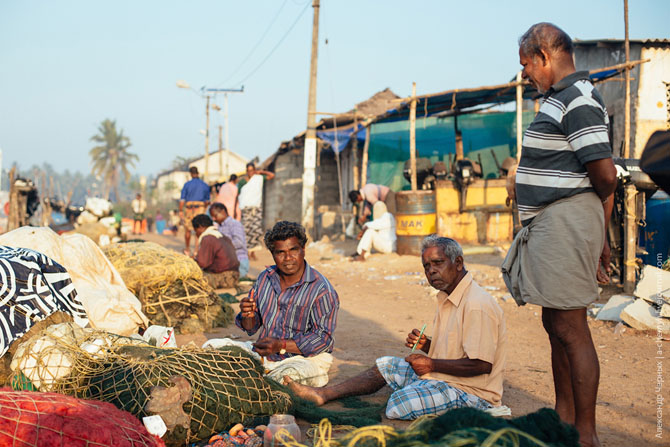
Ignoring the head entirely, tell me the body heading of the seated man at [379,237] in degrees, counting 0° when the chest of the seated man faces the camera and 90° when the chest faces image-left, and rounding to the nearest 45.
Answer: approximately 90°

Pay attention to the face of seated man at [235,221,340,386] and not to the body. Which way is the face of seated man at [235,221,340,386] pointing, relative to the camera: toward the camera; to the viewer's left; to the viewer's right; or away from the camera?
toward the camera

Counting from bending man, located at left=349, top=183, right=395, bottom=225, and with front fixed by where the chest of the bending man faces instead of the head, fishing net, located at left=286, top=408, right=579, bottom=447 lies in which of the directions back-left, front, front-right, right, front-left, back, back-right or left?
left

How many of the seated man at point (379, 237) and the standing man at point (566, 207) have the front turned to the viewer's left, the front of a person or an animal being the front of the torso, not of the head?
2

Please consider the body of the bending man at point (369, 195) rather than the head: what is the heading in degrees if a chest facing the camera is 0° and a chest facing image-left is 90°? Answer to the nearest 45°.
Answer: approximately 90°

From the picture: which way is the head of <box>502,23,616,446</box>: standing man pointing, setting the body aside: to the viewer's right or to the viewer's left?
to the viewer's left

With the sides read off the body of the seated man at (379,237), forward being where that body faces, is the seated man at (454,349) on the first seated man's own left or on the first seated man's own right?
on the first seated man's own left

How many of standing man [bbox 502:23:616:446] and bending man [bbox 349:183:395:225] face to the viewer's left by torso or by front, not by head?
2

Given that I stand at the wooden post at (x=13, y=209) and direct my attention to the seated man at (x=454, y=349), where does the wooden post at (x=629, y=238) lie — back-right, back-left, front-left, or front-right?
front-left

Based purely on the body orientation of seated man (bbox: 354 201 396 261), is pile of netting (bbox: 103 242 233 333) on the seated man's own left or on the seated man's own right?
on the seated man's own left

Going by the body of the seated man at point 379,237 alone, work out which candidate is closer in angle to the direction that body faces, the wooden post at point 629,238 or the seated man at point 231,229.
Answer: the seated man
